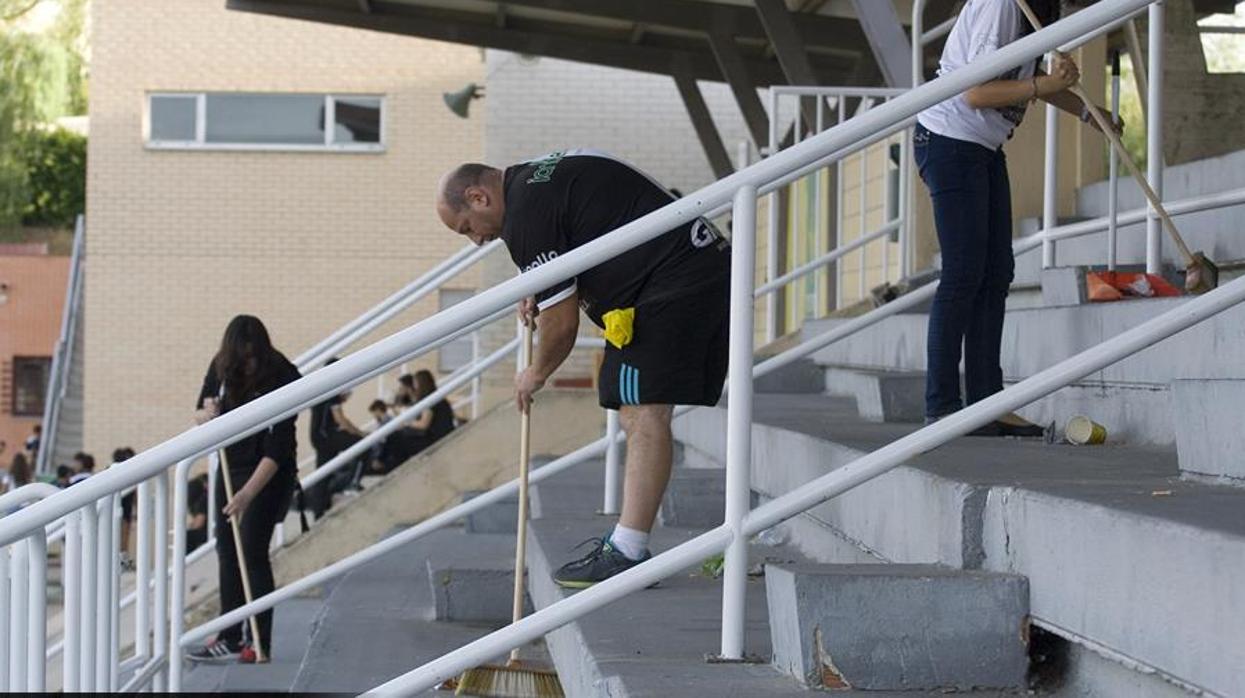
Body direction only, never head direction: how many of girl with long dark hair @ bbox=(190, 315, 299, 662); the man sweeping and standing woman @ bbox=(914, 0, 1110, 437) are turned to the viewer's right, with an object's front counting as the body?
1

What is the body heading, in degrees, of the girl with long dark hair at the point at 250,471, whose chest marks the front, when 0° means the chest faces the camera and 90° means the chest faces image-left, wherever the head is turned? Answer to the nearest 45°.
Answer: approximately 90°

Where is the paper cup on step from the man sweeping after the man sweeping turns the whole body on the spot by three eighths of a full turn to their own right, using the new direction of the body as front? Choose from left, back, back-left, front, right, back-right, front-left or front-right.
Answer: front-right

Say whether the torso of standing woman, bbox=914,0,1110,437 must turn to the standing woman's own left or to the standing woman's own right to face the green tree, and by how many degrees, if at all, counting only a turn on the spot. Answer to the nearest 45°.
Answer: approximately 135° to the standing woman's own left

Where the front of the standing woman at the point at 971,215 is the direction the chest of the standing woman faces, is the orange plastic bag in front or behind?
in front

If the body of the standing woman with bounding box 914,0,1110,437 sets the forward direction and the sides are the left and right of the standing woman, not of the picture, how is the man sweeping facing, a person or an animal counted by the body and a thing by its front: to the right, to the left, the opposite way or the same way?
the opposite way

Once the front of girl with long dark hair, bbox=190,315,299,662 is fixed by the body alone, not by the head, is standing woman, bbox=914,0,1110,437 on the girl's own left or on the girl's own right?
on the girl's own left

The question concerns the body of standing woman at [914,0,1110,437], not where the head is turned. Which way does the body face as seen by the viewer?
to the viewer's right

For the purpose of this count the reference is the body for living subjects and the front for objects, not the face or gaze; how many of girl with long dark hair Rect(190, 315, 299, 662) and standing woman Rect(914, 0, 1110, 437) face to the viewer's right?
1

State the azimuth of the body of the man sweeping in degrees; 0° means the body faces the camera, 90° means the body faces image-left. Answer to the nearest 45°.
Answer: approximately 90°

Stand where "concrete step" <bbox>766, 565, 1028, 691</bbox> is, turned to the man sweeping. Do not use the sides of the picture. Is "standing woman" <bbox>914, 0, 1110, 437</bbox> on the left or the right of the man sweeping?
right
